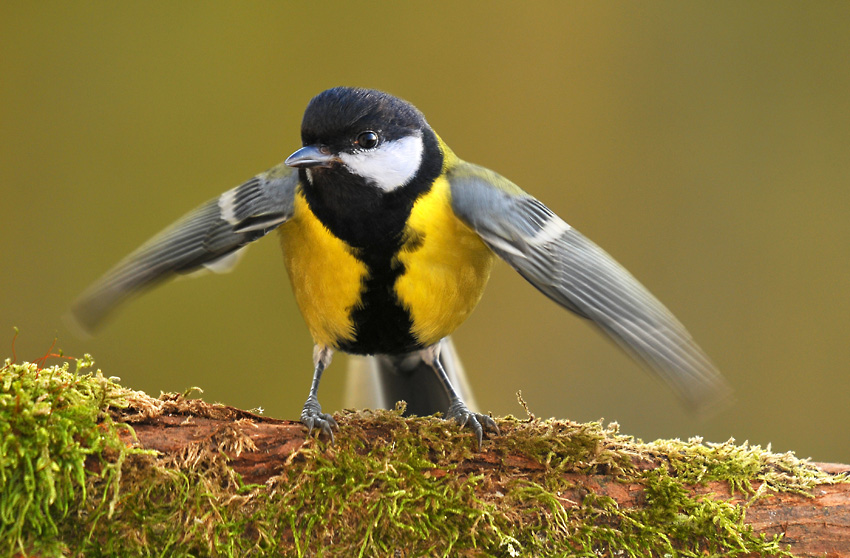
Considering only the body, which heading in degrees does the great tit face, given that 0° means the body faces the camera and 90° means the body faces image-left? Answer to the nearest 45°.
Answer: approximately 0°
